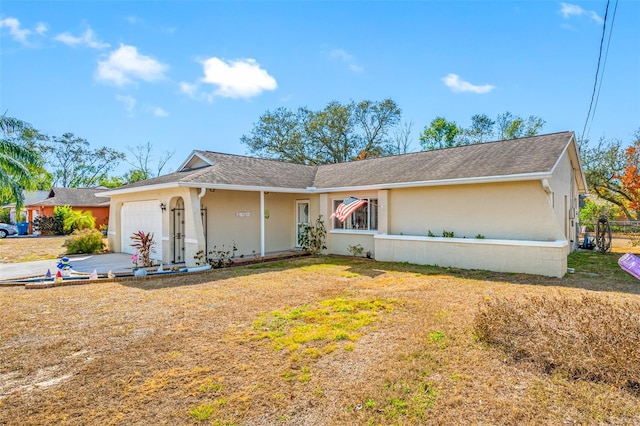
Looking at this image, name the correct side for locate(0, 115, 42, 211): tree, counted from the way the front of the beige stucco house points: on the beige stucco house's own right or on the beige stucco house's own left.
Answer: on the beige stucco house's own right

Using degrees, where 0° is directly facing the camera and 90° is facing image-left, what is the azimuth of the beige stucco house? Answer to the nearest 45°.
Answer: approximately 45°

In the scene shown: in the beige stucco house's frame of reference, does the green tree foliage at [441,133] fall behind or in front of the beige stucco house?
behind

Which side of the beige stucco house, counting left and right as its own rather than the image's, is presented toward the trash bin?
right

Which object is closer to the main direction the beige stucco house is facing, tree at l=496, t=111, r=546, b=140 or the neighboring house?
the neighboring house

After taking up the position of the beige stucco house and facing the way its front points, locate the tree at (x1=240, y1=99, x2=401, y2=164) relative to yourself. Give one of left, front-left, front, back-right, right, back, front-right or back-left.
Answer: back-right

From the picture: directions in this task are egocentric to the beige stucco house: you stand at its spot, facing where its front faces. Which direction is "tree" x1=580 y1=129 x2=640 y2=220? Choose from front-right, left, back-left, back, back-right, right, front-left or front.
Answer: back

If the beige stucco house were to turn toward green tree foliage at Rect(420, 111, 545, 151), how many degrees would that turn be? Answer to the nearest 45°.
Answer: approximately 180°

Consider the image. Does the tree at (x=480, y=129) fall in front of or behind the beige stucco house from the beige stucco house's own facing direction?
behind

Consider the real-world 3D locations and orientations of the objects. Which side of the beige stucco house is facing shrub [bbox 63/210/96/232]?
right
